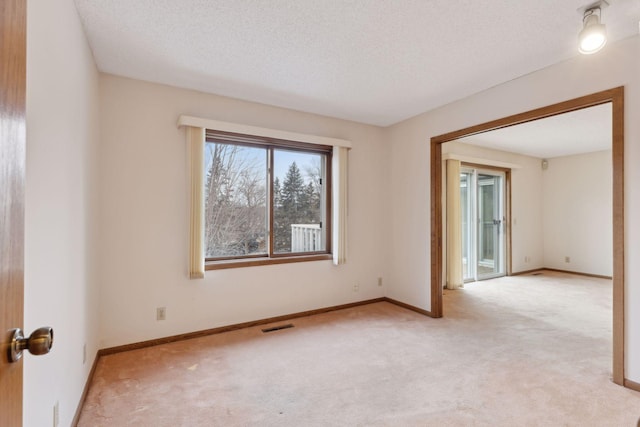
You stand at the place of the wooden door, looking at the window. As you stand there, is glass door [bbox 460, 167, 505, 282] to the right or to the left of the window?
right

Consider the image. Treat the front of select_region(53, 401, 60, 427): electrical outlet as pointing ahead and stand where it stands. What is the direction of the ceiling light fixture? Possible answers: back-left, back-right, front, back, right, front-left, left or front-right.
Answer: front-right

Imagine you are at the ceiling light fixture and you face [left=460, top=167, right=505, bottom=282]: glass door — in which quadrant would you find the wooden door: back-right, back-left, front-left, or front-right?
back-left

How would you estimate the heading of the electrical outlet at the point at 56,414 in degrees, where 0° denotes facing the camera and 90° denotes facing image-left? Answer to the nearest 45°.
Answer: approximately 270°
